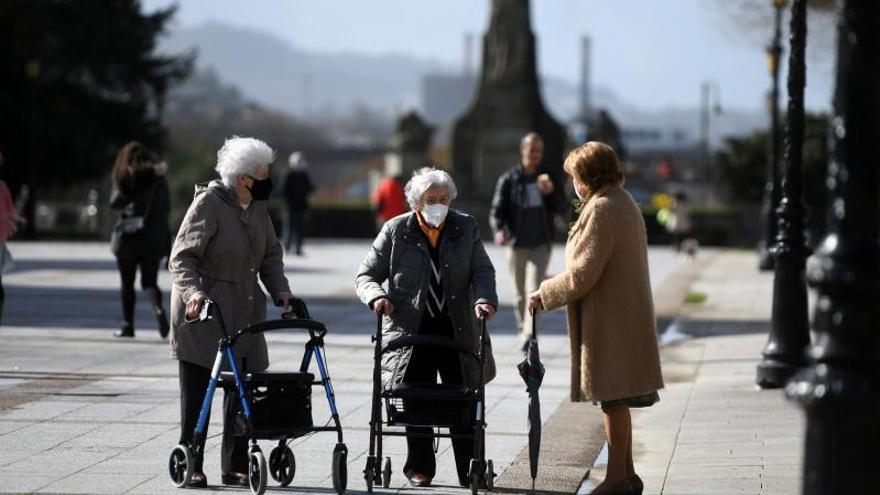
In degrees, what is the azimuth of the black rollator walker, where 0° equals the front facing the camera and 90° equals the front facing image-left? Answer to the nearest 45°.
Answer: approximately 0°

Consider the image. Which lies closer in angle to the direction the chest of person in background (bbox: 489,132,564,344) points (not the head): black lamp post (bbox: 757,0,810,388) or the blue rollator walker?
the blue rollator walker

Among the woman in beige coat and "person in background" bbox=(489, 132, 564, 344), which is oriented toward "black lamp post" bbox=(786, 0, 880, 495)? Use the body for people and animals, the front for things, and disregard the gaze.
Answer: the person in background

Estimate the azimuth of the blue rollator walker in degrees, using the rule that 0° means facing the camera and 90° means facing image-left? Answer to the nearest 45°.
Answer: approximately 315°

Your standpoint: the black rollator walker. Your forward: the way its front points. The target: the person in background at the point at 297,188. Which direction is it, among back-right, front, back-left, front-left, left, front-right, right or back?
back

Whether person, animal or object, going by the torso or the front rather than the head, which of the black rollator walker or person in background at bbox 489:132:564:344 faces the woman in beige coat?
the person in background

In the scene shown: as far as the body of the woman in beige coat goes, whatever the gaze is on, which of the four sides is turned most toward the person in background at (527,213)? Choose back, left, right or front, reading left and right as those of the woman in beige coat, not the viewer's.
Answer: right

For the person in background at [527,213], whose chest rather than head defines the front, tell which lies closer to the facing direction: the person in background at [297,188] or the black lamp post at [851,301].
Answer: the black lamp post

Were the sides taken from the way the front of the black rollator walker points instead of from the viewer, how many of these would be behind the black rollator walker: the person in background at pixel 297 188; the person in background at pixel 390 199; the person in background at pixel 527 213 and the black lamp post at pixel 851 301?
3

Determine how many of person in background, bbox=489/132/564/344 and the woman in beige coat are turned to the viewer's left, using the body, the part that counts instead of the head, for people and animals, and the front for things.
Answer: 1

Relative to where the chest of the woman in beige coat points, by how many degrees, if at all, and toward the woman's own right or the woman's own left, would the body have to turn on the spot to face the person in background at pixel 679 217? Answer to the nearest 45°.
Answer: approximately 90° to the woman's own right

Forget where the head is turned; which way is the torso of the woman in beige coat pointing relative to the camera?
to the viewer's left
